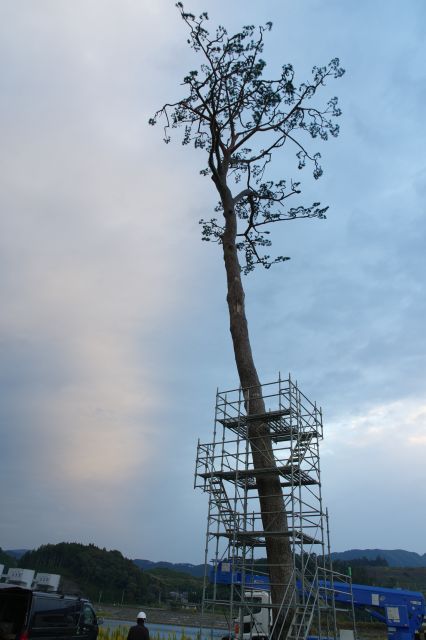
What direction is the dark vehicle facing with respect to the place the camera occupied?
facing away from the viewer and to the right of the viewer
